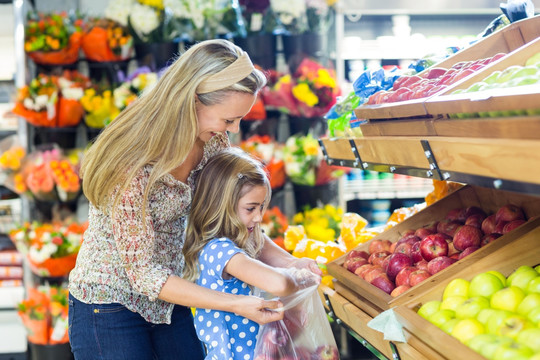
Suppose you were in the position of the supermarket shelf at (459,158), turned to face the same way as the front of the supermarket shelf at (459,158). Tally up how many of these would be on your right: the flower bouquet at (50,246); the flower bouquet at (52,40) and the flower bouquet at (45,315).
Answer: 3

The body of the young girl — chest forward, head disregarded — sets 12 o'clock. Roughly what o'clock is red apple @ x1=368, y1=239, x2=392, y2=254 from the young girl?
The red apple is roughly at 11 o'clock from the young girl.

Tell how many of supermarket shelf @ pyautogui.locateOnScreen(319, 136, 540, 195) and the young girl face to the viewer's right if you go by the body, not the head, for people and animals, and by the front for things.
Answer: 1

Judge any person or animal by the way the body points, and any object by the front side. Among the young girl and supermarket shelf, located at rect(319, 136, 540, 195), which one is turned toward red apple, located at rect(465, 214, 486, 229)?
the young girl

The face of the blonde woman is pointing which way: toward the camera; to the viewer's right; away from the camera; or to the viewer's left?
to the viewer's right

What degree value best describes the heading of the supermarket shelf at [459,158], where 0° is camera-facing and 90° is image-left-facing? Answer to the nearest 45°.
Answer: approximately 45°

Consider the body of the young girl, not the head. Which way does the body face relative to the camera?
to the viewer's right
